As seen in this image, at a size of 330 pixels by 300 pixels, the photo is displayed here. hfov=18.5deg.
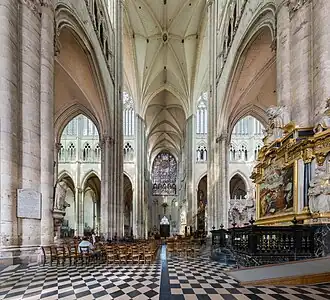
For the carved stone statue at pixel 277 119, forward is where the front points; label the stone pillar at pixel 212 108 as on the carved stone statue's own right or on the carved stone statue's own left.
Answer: on the carved stone statue's own right

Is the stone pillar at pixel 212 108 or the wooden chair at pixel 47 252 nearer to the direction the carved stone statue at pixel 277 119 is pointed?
the wooden chair

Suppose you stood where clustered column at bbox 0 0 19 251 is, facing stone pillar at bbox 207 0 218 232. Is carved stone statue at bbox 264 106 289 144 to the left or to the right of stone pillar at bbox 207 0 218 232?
right

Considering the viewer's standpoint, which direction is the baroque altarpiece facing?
facing the viewer and to the left of the viewer

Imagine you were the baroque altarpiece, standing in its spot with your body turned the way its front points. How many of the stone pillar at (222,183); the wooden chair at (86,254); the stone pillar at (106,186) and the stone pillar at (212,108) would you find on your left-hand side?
0

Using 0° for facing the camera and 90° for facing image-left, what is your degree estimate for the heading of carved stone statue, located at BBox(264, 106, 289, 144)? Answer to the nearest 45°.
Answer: approximately 45°

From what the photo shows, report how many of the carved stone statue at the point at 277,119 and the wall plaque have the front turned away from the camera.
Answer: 0

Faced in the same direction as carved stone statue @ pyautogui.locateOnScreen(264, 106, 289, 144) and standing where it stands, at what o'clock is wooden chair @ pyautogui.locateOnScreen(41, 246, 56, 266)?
The wooden chair is roughly at 1 o'clock from the carved stone statue.

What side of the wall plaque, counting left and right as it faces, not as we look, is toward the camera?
front
